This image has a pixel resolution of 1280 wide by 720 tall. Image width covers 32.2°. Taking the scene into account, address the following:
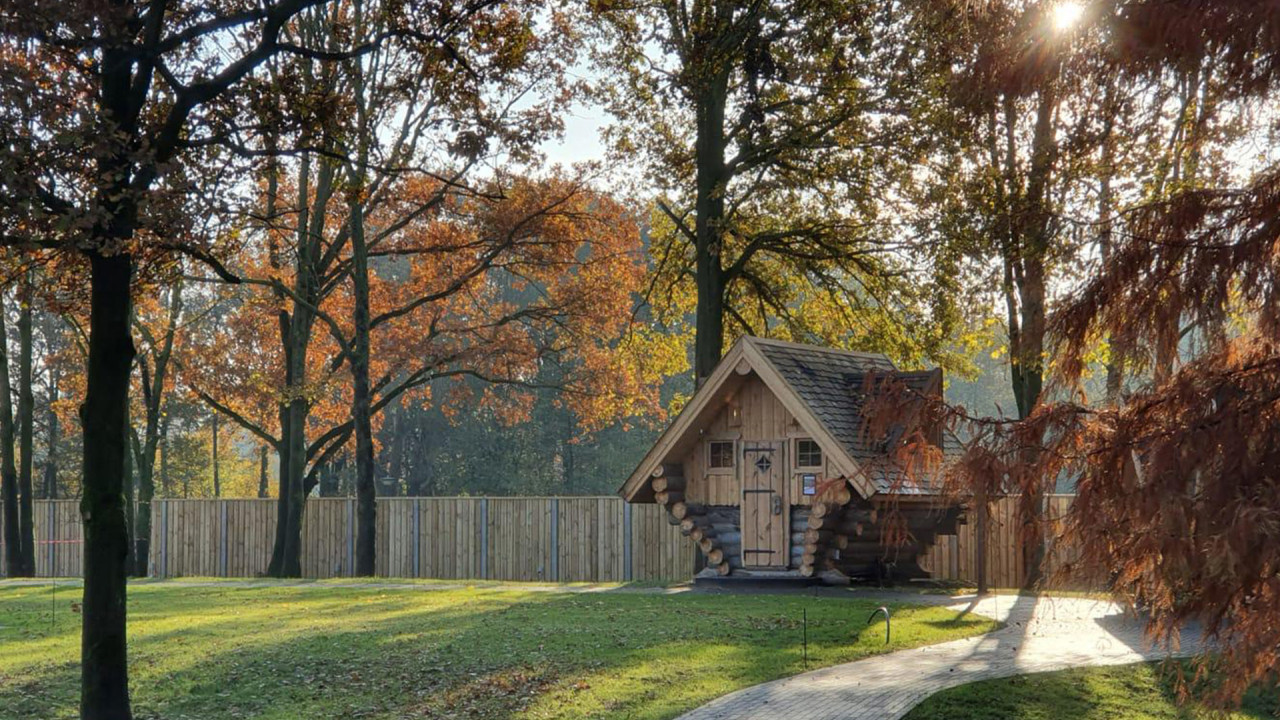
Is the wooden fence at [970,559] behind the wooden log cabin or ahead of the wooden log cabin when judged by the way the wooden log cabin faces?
behind

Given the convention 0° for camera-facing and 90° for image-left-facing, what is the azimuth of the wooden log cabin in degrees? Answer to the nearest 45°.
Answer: approximately 45°

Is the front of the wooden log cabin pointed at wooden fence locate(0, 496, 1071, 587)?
no
